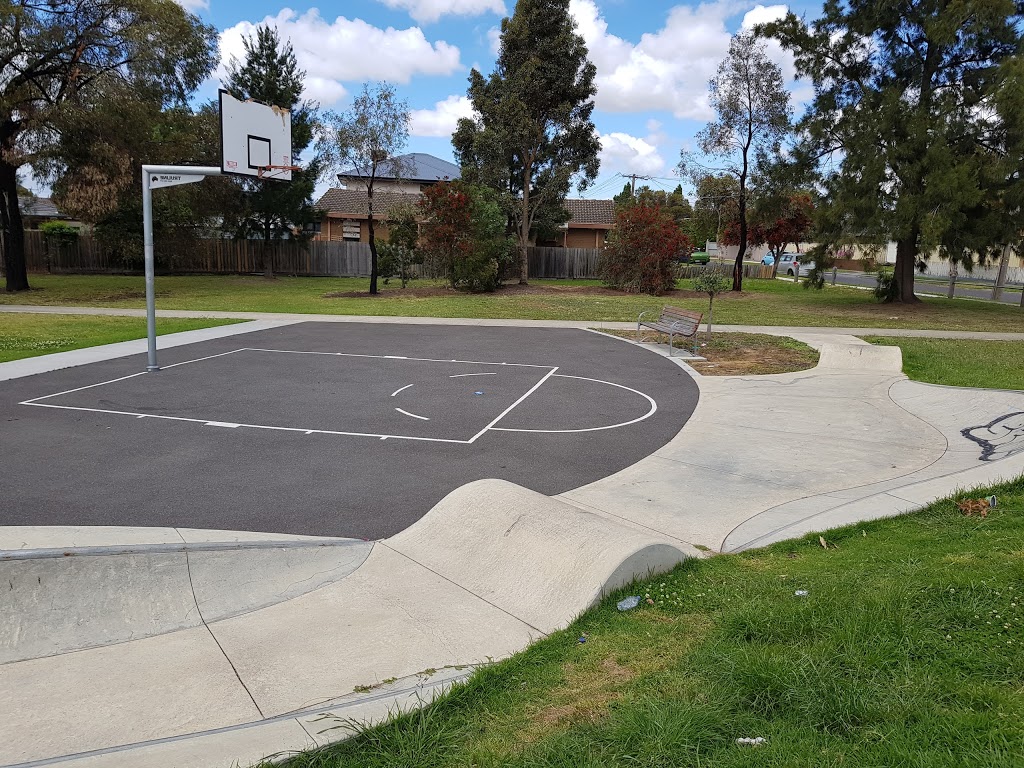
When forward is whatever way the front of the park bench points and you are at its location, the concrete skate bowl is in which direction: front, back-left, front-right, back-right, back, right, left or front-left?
front-left

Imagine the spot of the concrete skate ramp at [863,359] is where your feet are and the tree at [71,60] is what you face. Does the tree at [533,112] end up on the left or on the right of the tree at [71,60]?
right

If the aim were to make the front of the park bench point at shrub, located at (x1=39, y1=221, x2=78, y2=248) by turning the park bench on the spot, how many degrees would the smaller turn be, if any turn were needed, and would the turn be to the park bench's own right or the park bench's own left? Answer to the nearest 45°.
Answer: approximately 90° to the park bench's own right

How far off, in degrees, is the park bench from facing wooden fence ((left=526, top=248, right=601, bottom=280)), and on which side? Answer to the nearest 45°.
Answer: approximately 135° to its right

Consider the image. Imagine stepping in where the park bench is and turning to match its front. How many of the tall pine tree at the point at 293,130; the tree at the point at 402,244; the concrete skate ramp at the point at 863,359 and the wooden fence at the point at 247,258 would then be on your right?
3

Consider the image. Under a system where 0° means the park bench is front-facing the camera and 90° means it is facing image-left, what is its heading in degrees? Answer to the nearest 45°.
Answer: approximately 45°

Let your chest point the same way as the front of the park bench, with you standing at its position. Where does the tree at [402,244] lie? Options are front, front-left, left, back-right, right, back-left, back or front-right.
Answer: right

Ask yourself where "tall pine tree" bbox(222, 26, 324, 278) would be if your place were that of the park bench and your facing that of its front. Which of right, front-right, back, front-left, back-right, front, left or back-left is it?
right

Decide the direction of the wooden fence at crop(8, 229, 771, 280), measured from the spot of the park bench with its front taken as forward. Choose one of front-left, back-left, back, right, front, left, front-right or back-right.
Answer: right
